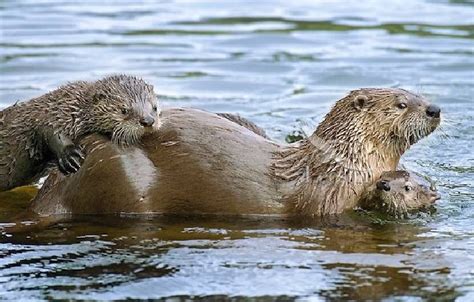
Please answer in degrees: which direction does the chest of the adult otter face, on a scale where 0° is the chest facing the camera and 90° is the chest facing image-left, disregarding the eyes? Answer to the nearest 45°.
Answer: approximately 270°
